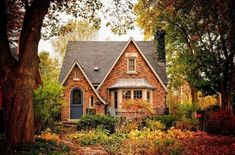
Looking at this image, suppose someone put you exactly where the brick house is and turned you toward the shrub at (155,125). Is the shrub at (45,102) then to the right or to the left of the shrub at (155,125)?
right

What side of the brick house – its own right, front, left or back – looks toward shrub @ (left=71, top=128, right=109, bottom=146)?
front

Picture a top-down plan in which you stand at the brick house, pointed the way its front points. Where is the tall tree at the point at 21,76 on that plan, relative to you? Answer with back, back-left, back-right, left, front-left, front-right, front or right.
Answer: front

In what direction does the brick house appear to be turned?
toward the camera

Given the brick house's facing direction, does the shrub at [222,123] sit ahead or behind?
ahead

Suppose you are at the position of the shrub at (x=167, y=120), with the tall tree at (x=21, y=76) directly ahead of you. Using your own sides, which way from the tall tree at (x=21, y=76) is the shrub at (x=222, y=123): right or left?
left

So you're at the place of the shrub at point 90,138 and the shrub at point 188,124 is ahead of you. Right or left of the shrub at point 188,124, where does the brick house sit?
left

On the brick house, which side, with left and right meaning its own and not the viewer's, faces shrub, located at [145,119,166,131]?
front

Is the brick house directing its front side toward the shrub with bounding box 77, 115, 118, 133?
yes

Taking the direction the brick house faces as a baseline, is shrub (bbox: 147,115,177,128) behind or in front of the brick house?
in front

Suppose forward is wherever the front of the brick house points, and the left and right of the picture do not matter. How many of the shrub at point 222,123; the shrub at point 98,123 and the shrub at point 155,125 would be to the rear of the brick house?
0

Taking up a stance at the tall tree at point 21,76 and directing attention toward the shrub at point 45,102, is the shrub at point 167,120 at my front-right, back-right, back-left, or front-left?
front-right

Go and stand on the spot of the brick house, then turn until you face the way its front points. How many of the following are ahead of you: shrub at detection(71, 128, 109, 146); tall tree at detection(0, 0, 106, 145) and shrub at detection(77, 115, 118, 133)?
3
